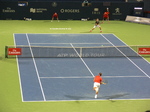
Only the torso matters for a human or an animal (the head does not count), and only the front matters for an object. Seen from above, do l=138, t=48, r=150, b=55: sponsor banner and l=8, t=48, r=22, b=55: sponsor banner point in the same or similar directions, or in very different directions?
same or similar directions

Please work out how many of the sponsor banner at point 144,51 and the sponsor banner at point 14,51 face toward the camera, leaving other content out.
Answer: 2

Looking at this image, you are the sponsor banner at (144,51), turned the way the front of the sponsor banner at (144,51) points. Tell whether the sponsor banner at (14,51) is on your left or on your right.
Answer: on your right

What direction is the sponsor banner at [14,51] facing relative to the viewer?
toward the camera

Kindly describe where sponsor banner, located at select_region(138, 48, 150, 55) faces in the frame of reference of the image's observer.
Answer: facing the viewer

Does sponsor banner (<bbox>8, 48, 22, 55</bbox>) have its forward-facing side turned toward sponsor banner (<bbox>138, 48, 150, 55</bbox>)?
no
